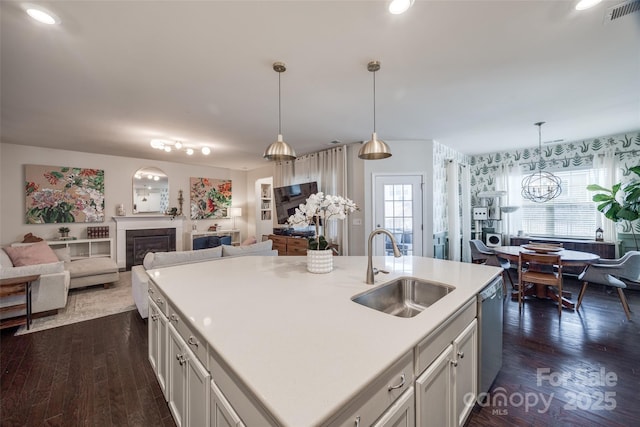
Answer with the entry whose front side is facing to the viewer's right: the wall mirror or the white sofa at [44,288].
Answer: the white sofa

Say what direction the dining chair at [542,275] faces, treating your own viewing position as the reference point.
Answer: facing away from the viewer

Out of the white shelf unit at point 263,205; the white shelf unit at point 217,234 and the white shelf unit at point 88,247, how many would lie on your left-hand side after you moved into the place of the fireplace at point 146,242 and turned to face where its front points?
2

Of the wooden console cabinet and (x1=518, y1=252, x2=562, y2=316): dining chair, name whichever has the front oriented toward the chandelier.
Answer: the dining chair

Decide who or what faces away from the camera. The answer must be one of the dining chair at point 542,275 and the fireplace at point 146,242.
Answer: the dining chair

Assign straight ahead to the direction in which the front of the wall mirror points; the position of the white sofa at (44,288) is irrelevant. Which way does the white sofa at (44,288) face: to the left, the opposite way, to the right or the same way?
to the left

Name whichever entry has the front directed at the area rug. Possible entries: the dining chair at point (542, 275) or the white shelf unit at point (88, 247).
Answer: the white shelf unit

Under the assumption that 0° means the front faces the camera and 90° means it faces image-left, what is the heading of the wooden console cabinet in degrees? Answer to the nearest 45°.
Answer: approximately 45°

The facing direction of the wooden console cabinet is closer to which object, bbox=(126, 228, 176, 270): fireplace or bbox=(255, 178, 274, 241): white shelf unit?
the fireplace

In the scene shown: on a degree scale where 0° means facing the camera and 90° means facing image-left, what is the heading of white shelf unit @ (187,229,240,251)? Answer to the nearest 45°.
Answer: approximately 0°

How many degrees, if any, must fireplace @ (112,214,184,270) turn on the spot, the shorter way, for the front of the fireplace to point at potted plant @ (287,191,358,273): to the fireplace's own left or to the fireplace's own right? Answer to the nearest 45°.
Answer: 0° — it already faces it

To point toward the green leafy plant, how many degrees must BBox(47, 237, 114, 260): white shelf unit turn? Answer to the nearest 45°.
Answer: approximately 45° to its left
